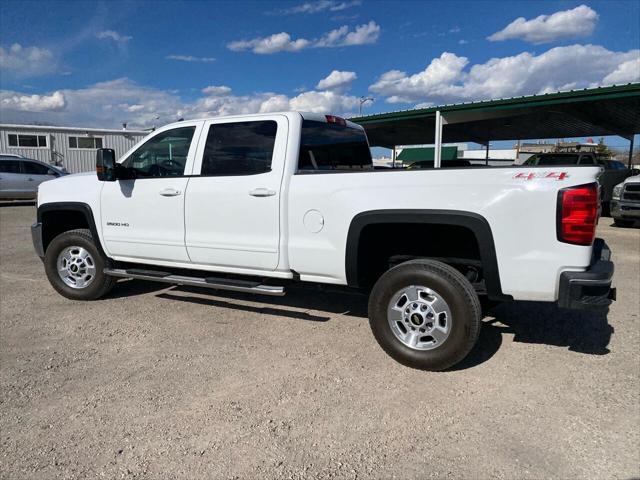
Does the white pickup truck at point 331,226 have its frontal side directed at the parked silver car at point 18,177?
yes

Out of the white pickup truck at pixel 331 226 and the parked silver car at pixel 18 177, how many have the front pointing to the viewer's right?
1

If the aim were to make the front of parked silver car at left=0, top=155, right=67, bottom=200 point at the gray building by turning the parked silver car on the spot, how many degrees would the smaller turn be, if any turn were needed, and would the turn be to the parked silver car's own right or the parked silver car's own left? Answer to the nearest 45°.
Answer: approximately 90° to the parked silver car's own left

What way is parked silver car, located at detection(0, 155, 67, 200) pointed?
to the viewer's right

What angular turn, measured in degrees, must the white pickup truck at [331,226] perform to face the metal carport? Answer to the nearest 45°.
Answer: approximately 90° to its right

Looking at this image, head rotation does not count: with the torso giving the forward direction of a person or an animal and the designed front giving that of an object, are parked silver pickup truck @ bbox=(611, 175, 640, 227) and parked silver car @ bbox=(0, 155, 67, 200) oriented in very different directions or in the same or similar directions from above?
very different directions

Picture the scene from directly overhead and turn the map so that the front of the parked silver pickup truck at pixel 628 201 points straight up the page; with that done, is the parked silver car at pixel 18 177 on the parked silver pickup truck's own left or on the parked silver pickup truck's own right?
on the parked silver pickup truck's own right

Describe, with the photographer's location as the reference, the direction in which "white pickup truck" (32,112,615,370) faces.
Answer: facing away from the viewer and to the left of the viewer

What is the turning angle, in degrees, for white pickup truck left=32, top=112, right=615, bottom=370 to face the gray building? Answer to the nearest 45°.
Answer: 0° — it already faces it

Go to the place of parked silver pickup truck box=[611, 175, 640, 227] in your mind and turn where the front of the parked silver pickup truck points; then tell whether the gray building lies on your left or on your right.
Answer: on your right

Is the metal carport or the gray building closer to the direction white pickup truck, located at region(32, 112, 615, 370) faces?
the gray building

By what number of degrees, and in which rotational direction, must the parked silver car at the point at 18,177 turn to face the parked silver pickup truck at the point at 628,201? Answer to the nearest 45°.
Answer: approximately 45° to its right
